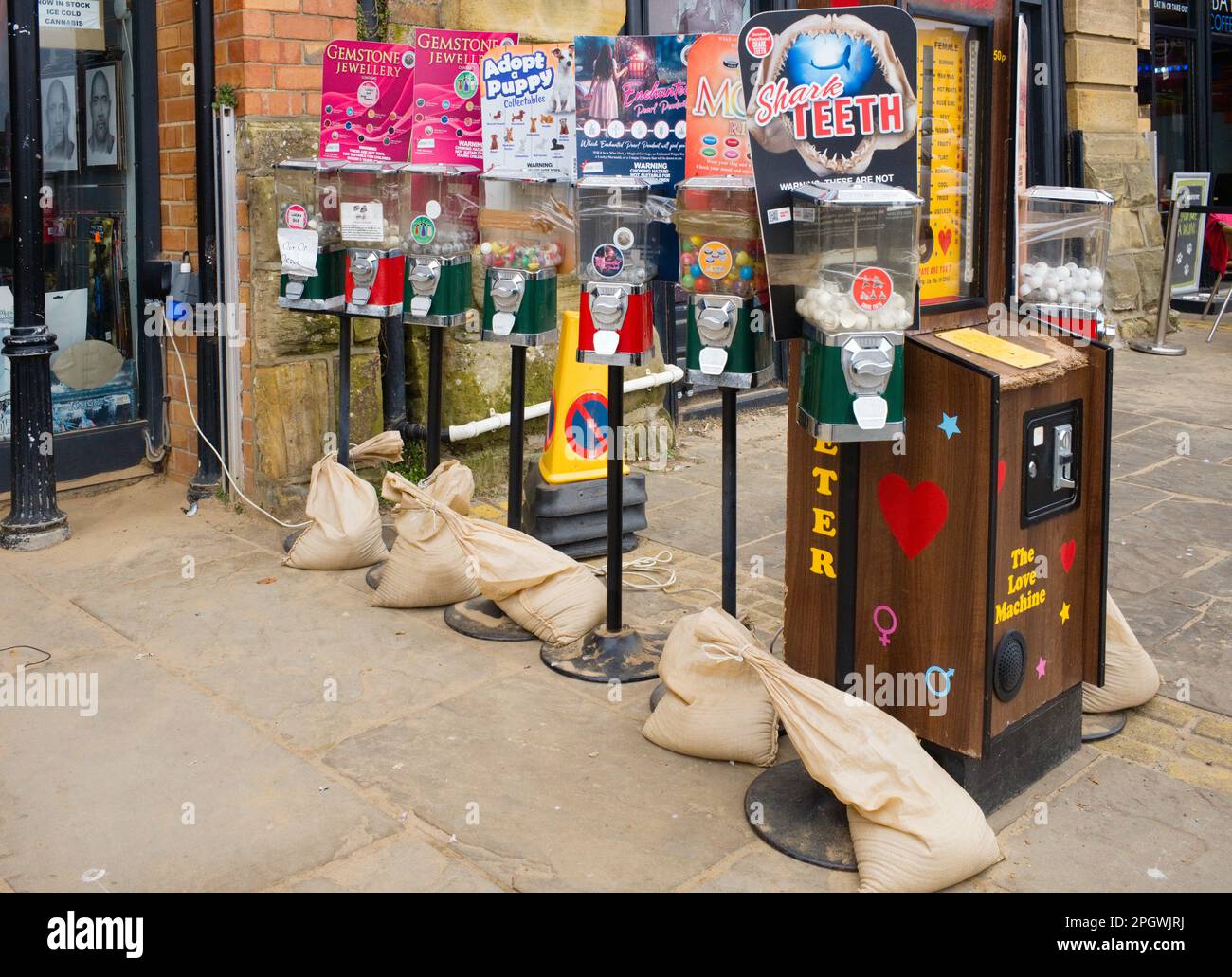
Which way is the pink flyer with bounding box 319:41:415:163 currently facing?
toward the camera

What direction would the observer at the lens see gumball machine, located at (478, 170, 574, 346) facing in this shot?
facing the viewer and to the left of the viewer

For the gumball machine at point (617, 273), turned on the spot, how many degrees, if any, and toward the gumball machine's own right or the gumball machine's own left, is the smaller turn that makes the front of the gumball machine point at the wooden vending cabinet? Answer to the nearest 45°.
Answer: approximately 90° to the gumball machine's own left

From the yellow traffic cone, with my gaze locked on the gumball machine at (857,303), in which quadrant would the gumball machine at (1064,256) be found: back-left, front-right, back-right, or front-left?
front-left

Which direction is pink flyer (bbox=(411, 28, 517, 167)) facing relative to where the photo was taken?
toward the camera

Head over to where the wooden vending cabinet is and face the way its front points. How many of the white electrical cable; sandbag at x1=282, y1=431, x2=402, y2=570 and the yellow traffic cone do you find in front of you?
0

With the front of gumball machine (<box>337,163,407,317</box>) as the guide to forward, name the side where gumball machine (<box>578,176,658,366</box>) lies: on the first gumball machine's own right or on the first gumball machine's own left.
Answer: on the first gumball machine's own left

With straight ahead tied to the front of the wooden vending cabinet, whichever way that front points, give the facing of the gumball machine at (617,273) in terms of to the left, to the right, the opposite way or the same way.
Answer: to the right

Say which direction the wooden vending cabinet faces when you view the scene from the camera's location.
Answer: facing the viewer and to the right of the viewer

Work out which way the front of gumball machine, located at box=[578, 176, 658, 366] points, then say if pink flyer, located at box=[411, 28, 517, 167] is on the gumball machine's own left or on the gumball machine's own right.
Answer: on the gumball machine's own right

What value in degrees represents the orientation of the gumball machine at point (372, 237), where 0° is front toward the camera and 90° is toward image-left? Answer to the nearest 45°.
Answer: approximately 45°

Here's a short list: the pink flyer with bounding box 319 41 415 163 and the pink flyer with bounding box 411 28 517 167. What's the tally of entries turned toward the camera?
2
